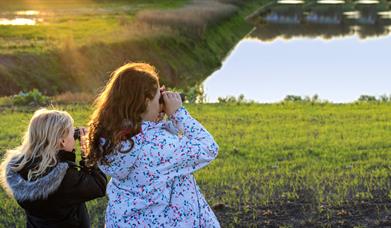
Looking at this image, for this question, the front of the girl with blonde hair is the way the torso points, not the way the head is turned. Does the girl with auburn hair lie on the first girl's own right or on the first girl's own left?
on the first girl's own right
